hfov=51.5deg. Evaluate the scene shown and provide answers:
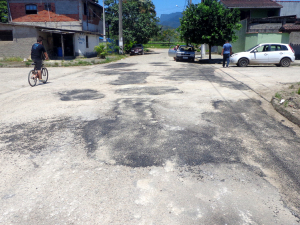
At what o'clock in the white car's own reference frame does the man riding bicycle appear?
The man riding bicycle is roughly at 10 o'clock from the white car.

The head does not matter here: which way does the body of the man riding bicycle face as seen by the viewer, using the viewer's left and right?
facing away from the viewer and to the right of the viewer

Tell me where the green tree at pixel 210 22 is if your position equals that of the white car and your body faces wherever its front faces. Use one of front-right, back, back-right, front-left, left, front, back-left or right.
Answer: front-right

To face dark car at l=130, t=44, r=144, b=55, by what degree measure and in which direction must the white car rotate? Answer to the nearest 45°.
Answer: approximately 45° to its right

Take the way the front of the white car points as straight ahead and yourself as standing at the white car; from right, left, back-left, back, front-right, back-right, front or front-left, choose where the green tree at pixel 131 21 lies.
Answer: front-right

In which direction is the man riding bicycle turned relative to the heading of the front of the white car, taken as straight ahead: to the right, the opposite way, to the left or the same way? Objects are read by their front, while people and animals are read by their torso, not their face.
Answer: to the right

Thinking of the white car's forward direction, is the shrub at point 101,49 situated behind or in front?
in front

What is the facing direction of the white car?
to the viewer's left

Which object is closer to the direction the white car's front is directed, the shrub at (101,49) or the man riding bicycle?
the shrub

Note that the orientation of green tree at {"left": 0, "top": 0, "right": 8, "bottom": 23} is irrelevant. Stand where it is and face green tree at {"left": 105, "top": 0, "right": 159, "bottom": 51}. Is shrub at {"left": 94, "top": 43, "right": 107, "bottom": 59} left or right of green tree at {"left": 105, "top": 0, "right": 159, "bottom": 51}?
right
